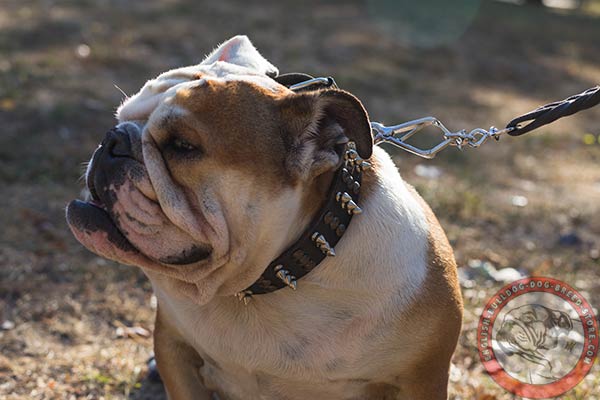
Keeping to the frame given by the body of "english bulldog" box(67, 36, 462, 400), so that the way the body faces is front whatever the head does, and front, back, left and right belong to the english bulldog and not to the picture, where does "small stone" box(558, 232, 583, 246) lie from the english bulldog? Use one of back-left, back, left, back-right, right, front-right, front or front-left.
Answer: back

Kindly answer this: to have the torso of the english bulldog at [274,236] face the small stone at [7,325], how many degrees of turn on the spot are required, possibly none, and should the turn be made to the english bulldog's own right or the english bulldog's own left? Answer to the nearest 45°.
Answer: approximately 90° to the english bulldog's own right

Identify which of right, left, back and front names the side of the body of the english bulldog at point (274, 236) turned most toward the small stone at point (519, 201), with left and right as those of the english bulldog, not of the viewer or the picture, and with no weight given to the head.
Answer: back

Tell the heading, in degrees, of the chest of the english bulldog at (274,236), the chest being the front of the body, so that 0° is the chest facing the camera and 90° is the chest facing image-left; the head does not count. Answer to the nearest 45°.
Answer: approximately 45°

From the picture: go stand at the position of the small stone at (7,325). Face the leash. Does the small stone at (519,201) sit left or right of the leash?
left
